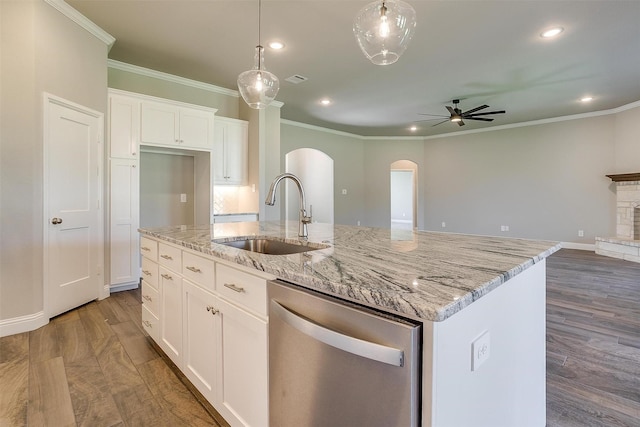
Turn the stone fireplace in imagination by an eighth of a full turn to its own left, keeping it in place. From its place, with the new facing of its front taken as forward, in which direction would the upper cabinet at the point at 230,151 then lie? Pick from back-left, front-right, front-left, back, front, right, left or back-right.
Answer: front-right

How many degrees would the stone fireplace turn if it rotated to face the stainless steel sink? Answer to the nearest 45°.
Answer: approximately 45° to its left

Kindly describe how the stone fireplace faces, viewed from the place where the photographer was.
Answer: facing the viewer and to the left of the viewer

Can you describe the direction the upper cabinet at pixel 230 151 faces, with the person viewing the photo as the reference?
facing the viewer and to the right of the viewer

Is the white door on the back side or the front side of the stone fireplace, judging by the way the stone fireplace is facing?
on the front side

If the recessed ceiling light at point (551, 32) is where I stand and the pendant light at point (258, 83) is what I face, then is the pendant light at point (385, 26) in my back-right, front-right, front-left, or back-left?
front-left

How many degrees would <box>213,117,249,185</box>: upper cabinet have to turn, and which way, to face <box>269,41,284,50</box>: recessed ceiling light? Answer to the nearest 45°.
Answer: approximately 45° to its right

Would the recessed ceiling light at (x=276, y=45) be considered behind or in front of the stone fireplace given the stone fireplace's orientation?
in front

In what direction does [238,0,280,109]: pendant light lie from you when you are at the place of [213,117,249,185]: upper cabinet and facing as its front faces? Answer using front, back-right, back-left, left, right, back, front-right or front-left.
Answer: front-right

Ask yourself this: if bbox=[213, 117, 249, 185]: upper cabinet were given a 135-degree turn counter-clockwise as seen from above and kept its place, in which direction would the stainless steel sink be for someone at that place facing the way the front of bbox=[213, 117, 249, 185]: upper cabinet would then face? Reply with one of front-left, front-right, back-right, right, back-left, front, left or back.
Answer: back

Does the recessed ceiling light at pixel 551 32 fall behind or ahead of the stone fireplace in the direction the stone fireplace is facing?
ahead

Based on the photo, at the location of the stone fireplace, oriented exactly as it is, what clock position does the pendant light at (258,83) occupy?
The pendant light is roughly at 11 o'clock from the stone fireplace.

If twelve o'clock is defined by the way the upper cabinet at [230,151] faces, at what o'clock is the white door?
The white door is roughly at 3 o'clock from the upper cabinet.
